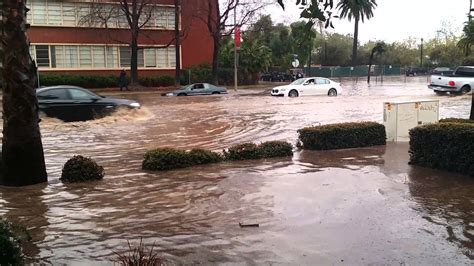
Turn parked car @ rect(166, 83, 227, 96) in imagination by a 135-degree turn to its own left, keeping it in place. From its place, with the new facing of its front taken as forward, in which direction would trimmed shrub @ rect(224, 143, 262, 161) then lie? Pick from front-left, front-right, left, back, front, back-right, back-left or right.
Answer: front-right

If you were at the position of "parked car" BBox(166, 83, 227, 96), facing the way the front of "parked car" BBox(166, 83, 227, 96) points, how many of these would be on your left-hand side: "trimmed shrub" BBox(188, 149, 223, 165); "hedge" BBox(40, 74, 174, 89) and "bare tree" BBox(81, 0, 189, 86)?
1

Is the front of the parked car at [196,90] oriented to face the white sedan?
no

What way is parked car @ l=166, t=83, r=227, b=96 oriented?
to the viewer's left

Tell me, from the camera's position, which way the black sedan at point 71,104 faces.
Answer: facing to the right of the viewer

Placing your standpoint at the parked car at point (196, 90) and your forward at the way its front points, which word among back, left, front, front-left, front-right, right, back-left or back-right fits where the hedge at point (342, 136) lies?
left

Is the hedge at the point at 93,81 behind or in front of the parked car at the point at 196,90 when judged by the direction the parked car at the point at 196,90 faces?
in front

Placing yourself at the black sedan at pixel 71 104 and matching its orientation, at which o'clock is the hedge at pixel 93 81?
The hedge is roughly at 9 o'clock from the black sedan.

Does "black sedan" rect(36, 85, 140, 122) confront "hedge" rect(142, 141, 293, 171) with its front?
no

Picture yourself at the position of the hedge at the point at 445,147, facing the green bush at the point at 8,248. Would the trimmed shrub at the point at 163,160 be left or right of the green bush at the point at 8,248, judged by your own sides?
right

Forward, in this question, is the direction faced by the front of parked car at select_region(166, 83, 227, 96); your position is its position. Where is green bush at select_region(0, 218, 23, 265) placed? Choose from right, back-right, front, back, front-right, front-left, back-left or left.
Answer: left

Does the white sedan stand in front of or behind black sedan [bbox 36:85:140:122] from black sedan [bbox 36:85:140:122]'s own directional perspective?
in front

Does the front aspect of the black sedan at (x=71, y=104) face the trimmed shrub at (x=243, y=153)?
no

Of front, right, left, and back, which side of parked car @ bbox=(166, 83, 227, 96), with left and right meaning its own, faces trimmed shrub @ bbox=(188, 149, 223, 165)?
left

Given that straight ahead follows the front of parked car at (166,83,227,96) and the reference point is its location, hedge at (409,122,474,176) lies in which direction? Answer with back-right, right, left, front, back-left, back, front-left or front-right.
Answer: left

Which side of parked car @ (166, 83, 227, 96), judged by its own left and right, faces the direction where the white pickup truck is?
back

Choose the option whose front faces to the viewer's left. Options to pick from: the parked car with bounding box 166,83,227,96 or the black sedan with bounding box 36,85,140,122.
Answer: the parked car

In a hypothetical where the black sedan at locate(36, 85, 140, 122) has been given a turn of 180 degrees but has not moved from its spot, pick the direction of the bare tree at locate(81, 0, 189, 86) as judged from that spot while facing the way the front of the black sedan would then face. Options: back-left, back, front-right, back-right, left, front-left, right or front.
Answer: right

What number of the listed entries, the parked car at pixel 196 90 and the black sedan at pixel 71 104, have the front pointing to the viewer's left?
1

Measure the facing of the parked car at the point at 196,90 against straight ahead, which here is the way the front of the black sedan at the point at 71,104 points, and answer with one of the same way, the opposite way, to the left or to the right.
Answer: the opposite way
